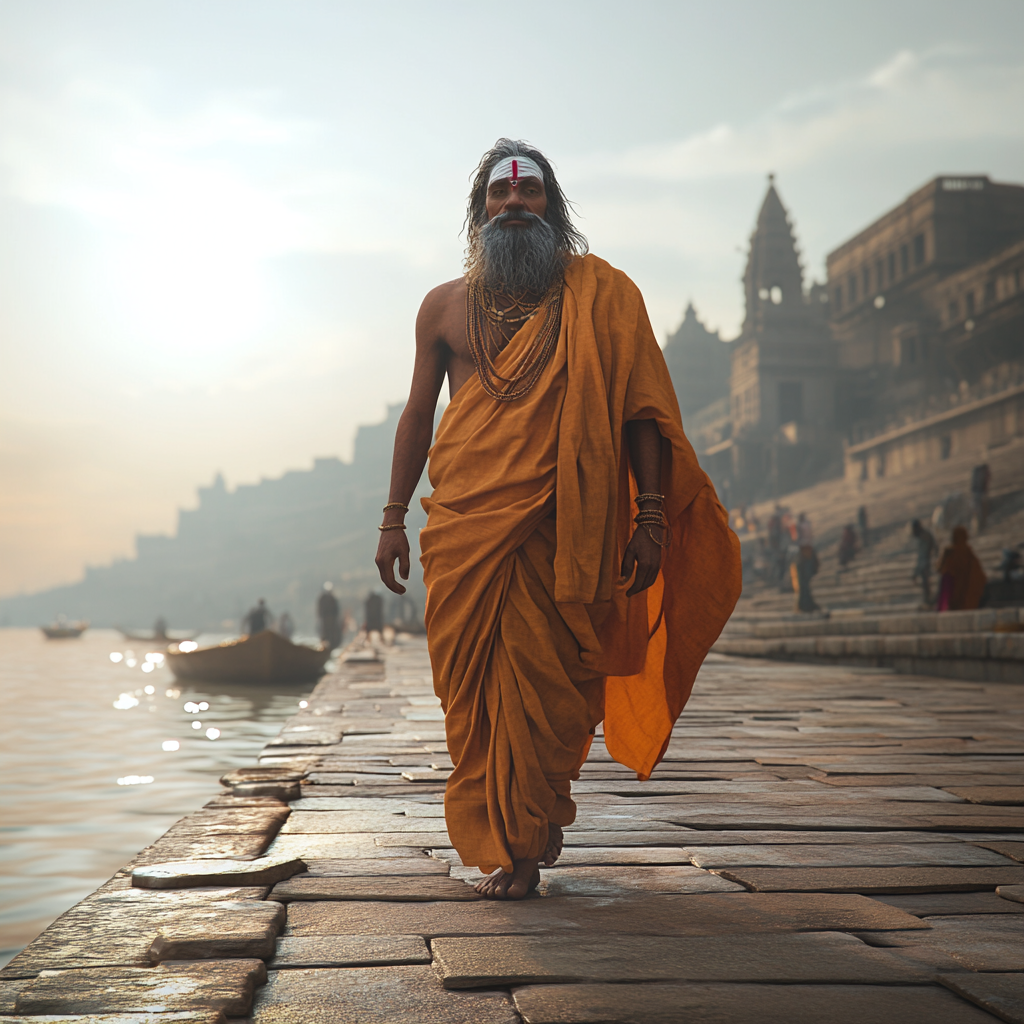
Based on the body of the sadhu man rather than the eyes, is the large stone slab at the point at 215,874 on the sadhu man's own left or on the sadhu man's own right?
on the sadhu man's own right

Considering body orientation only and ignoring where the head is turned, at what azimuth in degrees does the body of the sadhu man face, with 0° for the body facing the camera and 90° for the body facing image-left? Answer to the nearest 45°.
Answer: approximately 0°

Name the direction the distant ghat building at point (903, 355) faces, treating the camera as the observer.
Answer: facing the viewer and to the left of the viewer

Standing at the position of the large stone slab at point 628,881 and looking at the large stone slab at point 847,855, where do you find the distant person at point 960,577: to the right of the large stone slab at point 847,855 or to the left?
left

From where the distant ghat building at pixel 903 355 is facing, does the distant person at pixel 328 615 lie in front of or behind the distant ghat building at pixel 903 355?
in front

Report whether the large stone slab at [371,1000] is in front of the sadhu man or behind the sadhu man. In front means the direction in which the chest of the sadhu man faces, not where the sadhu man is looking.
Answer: in front

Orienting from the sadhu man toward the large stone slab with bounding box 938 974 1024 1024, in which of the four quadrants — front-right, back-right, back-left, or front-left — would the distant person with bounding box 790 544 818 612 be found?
back-left

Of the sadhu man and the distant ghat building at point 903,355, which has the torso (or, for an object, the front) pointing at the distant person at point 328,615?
the distant ghat building

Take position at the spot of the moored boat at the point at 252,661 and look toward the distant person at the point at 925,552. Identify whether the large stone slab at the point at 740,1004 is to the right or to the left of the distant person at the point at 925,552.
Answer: right

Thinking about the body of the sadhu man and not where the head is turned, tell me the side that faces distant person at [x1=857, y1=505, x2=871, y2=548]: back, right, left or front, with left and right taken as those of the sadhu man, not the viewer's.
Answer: back

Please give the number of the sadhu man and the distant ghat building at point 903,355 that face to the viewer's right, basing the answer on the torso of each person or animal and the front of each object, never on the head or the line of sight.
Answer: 0

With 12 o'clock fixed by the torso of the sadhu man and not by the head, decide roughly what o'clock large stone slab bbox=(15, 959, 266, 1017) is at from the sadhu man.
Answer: The large stone slab is roughly at 1 o'clock from the sadhu man.

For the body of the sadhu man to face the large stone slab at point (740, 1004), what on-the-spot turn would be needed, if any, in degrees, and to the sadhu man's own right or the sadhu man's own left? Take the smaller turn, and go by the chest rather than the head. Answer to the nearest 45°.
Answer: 0° — they already face it

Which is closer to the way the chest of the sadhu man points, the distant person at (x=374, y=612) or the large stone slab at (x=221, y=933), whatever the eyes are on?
the large stone slab

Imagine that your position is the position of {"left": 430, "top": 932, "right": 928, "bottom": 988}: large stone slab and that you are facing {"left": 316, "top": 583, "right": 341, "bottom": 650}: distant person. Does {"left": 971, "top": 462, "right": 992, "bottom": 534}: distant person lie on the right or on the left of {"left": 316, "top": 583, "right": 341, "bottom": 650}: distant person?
right

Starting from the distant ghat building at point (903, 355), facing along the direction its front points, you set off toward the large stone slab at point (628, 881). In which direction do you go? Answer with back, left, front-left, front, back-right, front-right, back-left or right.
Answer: front-left
